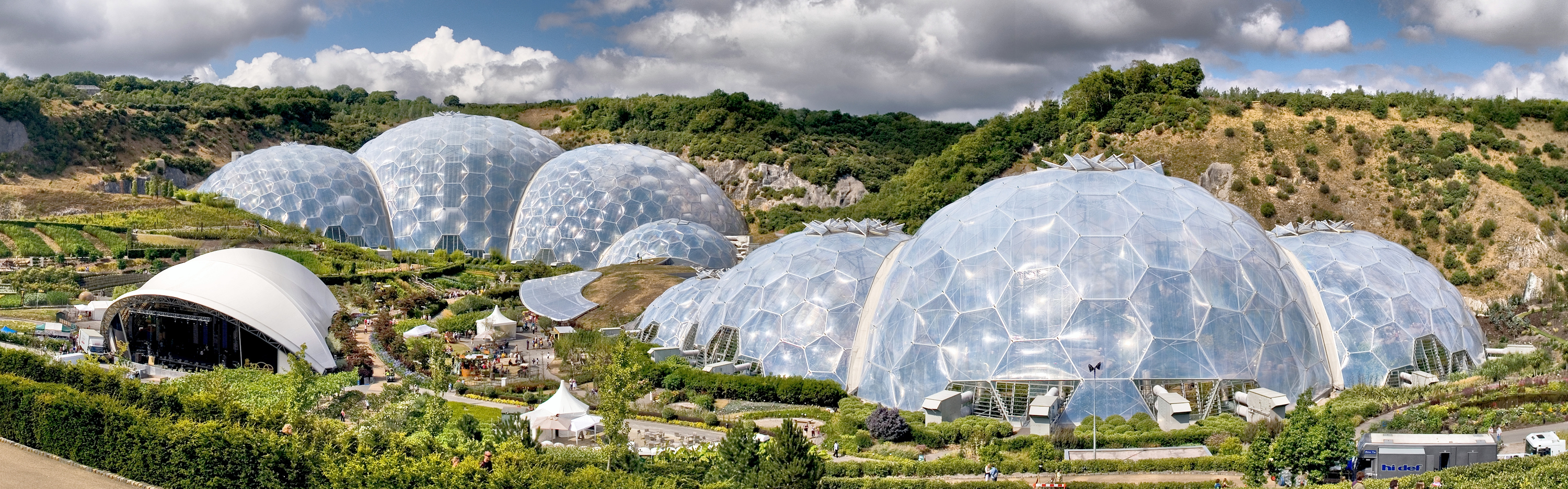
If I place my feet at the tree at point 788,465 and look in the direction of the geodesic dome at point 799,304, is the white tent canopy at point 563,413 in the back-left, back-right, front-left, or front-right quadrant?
front-left

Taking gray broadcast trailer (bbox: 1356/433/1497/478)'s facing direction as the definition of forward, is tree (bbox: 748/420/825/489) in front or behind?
in front

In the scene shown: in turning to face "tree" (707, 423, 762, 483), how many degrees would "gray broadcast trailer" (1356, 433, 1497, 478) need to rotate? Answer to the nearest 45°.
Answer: approximately 45° to its right

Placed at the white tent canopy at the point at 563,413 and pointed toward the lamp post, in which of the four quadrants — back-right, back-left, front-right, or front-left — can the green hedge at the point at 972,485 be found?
front-right

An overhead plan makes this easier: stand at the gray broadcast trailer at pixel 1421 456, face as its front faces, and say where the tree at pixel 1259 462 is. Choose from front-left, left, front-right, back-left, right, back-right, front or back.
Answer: front-right

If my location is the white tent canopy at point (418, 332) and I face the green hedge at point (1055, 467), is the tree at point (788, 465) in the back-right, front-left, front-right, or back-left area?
front-right

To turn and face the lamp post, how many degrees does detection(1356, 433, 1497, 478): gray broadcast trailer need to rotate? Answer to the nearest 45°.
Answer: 0° — it already faces it

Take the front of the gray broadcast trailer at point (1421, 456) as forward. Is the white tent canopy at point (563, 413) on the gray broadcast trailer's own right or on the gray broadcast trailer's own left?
on the gray broadcast trailer's own right

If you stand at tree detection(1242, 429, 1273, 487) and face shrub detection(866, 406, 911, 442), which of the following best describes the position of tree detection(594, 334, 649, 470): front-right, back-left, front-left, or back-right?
front-left

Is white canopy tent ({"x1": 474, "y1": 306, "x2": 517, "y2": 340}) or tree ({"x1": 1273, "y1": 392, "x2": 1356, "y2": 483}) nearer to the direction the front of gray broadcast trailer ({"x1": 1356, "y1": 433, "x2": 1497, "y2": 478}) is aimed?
the tree
